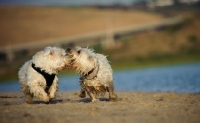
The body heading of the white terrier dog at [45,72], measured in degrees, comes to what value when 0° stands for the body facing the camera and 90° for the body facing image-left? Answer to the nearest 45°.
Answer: approximately 315°

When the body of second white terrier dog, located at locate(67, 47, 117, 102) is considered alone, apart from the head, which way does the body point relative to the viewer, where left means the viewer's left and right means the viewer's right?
facing the viewer and to the left of the viewer
